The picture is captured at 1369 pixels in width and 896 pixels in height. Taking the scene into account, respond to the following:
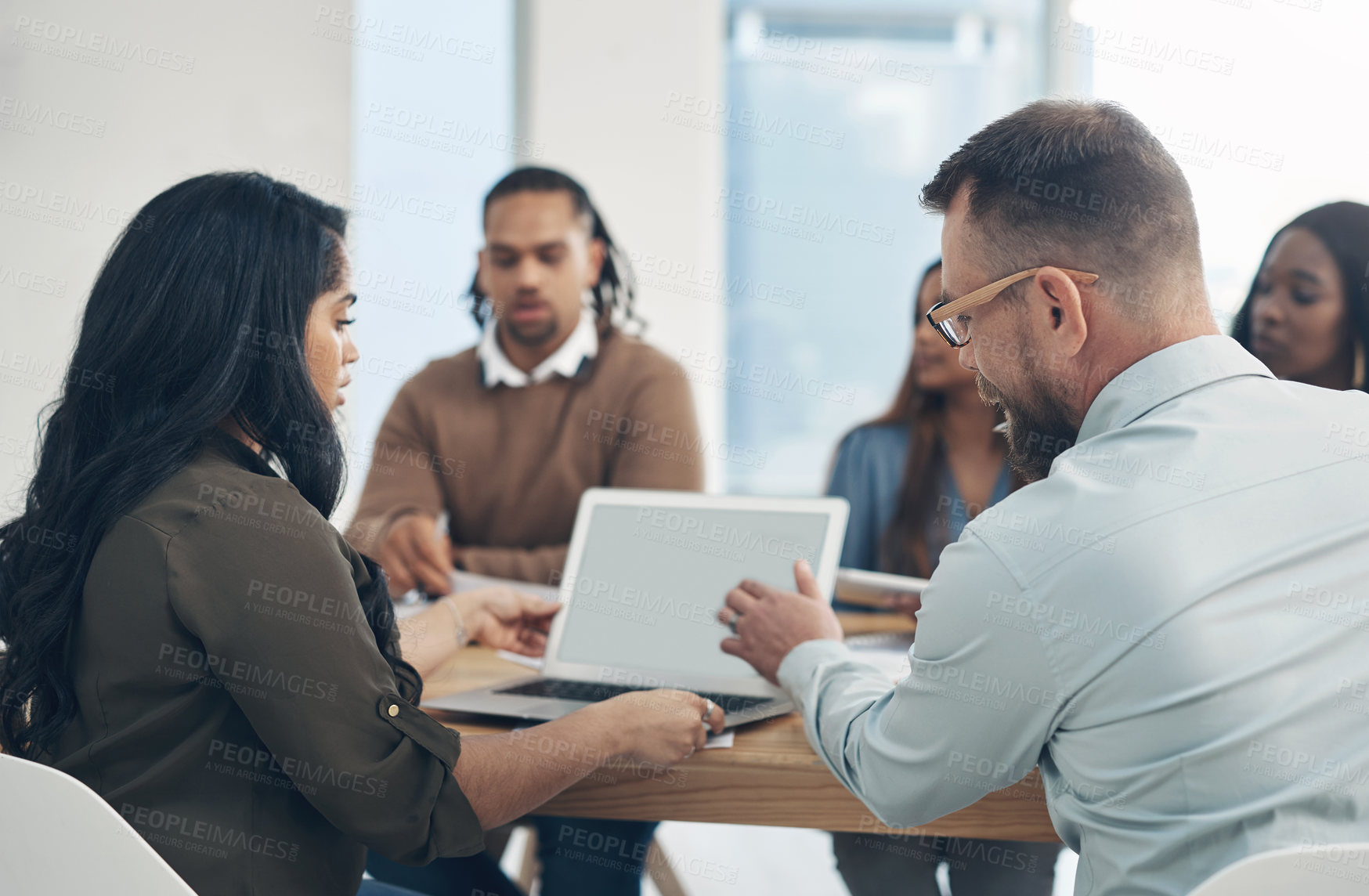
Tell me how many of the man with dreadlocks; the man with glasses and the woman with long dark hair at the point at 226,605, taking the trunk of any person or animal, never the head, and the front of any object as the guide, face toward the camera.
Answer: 1

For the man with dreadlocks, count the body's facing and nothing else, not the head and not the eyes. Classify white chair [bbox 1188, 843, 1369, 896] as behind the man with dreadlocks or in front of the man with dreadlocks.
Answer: in front

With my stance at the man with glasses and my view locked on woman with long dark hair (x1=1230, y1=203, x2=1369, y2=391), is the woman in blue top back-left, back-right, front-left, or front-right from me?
front-left

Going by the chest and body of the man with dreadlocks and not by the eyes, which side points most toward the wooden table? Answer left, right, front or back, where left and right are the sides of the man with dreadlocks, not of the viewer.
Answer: front

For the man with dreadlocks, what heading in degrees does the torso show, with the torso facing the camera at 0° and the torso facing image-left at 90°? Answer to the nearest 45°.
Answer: approximately 0°

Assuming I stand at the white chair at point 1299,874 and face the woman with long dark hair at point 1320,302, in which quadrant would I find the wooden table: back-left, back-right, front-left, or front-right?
front-left

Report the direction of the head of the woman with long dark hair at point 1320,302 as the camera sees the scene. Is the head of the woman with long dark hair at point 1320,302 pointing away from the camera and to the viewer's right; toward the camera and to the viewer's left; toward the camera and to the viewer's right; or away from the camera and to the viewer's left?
toward the camera and to the viewer's left

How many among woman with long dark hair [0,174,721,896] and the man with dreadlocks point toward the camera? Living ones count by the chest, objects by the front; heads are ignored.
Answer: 1

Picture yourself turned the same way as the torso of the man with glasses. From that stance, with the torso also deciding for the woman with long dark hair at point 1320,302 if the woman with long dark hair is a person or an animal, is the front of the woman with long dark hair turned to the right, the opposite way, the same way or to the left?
to the left

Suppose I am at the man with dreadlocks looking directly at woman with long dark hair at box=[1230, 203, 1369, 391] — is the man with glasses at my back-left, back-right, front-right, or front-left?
front-right
